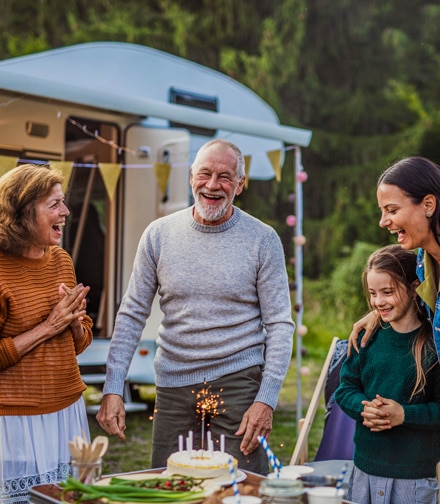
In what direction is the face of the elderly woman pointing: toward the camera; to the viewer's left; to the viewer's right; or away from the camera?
to the viewer's right

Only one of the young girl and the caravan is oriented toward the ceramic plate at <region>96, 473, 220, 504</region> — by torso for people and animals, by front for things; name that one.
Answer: the young girl

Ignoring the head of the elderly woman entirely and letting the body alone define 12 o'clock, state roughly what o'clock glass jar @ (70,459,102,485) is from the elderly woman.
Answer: The glass jar is roughly at 1 o'clock from the elderly woman.

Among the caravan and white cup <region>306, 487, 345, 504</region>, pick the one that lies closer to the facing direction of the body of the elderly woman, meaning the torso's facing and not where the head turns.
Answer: the white cup

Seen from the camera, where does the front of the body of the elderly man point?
toward the camera

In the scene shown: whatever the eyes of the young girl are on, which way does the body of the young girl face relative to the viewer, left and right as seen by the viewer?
facing the viewer and to the left of the viewer

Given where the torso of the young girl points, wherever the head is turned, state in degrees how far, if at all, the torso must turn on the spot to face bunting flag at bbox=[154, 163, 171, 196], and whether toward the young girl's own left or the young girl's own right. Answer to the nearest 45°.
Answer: approximately 90° to the young girl's own right

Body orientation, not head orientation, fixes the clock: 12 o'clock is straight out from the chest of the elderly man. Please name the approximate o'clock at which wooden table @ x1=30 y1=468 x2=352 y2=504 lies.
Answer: The wooden table is roughly at 1 o'clock from the elderly man.

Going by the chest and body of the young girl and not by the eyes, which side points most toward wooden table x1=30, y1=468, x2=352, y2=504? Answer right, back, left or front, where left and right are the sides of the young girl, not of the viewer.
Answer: front

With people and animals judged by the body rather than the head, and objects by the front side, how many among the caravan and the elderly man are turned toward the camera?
1

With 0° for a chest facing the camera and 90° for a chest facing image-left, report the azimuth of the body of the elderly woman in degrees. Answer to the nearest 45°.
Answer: approximately 315°

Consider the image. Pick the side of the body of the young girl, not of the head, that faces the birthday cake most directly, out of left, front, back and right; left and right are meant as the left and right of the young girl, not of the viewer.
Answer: front

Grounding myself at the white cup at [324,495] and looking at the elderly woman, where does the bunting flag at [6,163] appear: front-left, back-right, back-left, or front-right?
front-right

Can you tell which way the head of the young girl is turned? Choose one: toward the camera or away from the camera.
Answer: toward the camera

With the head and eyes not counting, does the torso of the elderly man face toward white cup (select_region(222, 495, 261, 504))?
yes

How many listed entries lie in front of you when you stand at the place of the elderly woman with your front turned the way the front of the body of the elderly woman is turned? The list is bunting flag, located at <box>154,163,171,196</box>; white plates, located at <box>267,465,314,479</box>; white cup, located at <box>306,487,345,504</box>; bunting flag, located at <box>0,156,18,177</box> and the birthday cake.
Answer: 3
